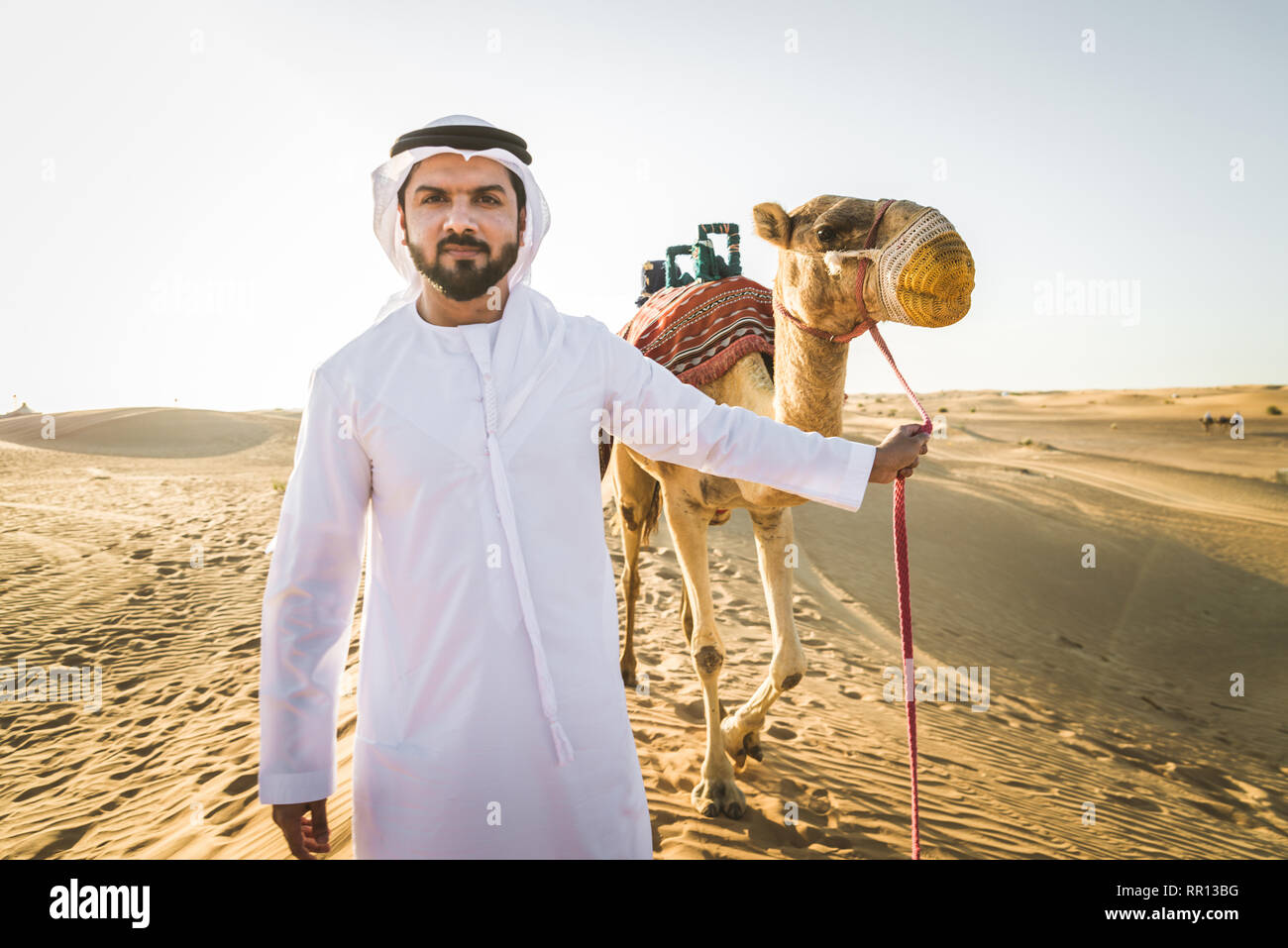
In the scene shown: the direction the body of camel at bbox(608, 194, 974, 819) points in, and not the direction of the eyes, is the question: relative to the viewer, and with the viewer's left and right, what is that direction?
facing the viewer and to the right of the viewer

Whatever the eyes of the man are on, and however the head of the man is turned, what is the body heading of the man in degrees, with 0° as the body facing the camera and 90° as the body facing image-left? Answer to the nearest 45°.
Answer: approximately 0°

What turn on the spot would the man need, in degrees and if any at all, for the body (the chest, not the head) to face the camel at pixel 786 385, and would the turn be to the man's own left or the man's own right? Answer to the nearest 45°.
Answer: approximately 135° to the man's own left

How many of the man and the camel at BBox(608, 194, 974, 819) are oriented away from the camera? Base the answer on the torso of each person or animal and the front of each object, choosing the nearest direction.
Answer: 0

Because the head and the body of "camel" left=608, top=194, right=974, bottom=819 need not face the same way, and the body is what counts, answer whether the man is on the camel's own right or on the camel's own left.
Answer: on the camel's own right
